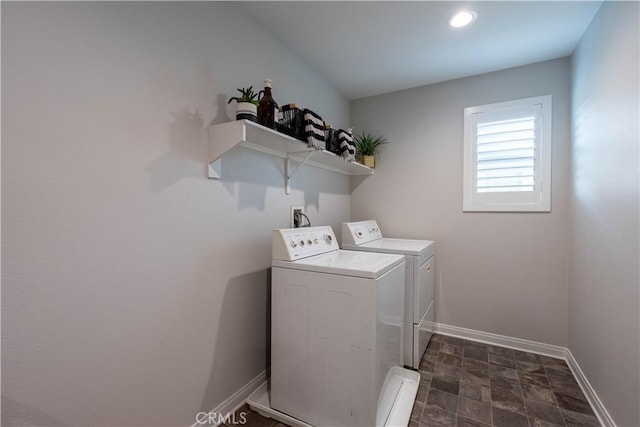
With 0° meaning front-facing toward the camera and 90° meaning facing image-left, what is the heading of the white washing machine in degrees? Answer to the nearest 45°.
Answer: approximately 315°

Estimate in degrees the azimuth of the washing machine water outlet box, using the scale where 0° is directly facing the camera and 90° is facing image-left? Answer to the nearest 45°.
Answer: approximately 315°

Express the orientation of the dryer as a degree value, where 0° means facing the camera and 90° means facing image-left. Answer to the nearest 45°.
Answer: approximately 270°

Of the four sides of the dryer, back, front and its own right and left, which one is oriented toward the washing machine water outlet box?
right
